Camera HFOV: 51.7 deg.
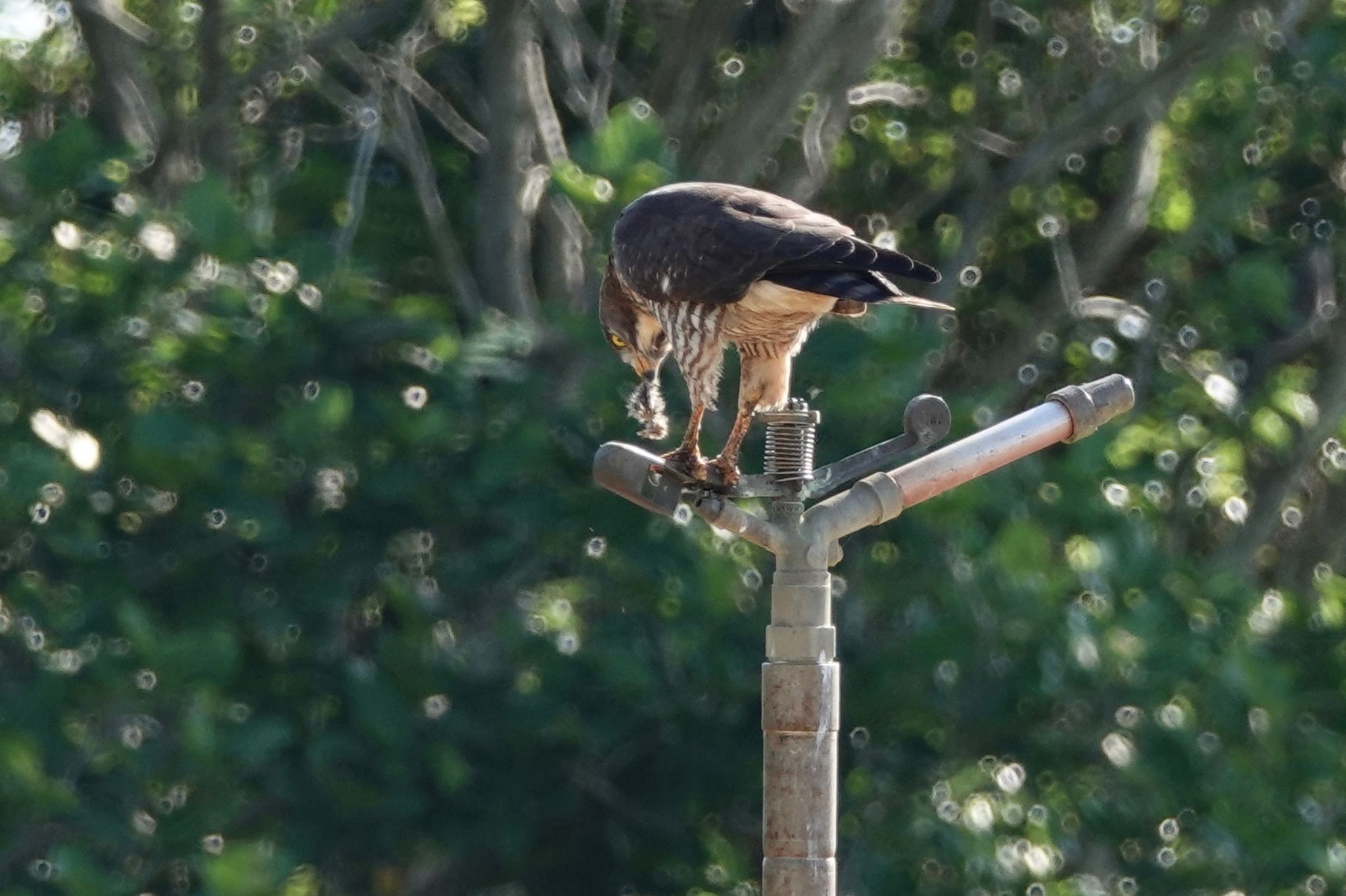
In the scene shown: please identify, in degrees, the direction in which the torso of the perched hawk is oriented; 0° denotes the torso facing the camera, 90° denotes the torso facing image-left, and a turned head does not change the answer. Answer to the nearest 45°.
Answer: approximately 90°
